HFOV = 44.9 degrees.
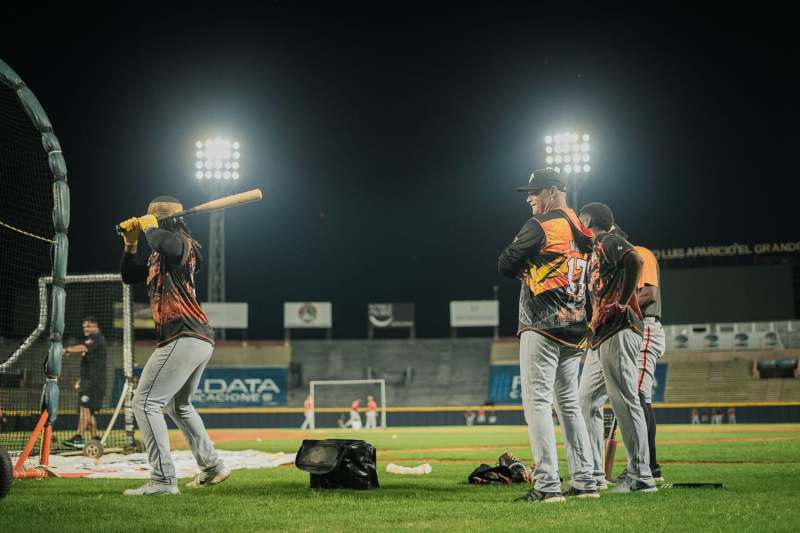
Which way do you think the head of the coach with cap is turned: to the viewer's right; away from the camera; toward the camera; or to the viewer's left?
to the viewer's left

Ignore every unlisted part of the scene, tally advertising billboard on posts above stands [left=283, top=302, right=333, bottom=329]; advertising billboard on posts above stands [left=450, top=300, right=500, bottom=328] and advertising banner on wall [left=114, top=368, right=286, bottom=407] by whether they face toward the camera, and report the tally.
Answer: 3

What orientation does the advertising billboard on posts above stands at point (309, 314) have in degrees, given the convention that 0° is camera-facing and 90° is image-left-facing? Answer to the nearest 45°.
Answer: approximately 0°

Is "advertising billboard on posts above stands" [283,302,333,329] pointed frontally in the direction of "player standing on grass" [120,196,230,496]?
yes

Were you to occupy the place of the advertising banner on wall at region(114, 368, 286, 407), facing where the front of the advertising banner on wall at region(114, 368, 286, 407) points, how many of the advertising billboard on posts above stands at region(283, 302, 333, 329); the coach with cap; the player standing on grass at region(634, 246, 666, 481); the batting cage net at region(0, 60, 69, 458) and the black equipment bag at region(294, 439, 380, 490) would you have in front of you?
4

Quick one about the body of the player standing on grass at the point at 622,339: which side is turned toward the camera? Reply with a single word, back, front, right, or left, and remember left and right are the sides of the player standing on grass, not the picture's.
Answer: left

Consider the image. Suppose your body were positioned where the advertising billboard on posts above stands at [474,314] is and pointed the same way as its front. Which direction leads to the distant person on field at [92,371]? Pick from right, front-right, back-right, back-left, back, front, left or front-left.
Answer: front

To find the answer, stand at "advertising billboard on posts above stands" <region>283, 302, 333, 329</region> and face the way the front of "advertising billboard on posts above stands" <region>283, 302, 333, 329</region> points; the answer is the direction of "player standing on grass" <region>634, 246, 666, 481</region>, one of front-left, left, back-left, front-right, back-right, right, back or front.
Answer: front

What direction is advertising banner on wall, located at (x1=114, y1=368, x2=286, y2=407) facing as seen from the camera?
toward the camera

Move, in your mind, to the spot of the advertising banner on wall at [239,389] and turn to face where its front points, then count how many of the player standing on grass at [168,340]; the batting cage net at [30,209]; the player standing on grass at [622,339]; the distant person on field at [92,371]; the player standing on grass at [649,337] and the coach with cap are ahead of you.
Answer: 6

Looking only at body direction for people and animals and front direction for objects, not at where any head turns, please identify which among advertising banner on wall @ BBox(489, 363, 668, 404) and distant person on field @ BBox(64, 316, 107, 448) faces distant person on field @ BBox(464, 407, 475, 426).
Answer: the advertising banner on wall
